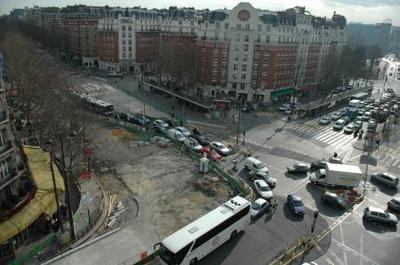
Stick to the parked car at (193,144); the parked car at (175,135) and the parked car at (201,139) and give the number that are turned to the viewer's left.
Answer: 0

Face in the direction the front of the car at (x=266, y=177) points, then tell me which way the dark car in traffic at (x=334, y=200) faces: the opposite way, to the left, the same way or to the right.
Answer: the same way

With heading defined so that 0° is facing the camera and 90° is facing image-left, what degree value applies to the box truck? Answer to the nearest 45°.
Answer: approximately 90°

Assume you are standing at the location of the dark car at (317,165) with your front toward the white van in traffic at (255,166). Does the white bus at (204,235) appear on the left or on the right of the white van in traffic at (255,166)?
left

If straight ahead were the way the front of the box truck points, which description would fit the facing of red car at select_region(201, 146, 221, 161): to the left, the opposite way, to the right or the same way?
the opposite way

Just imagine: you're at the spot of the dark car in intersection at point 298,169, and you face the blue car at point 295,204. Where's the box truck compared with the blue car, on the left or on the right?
left

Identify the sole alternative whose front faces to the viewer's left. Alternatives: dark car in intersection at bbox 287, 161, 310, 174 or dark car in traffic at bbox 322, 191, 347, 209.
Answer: dark car in intersection at bbox 287, 161, 310, 174

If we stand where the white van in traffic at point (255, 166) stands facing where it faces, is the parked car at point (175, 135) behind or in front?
behind

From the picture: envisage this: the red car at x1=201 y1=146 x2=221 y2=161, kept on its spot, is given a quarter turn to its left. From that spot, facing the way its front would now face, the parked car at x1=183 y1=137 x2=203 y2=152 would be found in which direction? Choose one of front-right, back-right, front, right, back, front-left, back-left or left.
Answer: left

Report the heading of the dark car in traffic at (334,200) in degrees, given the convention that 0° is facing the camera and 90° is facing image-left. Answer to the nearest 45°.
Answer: approximately 315°

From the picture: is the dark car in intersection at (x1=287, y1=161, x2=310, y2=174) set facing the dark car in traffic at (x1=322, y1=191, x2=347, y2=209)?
no

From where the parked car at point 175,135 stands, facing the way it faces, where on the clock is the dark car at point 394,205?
the dark car at point 394,205 is roughly at 12 o'clock from the parked car at point 175,135.

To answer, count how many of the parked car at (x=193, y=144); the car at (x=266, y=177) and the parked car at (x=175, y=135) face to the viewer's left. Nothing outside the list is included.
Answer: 0

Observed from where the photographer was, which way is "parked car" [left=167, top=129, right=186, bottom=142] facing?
facing the viewer and to the right of the viewer

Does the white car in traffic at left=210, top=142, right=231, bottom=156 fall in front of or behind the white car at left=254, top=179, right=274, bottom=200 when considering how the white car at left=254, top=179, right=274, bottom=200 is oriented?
behind
